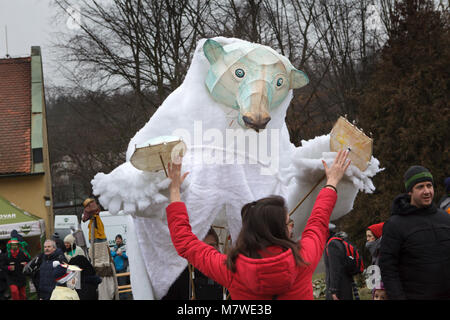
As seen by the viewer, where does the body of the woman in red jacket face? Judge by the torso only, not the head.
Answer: away from the camera

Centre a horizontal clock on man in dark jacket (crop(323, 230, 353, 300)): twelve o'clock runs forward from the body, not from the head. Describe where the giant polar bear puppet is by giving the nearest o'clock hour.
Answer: The giant polar bear puppet is roughly at 10 o'clock from the man in dark jacket.

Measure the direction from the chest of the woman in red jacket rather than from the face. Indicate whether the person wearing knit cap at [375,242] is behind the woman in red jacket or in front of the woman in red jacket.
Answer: in front

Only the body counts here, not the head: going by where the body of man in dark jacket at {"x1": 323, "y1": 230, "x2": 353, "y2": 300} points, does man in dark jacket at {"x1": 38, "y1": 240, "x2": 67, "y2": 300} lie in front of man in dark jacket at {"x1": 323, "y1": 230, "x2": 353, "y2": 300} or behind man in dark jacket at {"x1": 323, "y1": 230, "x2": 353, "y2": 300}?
in front
